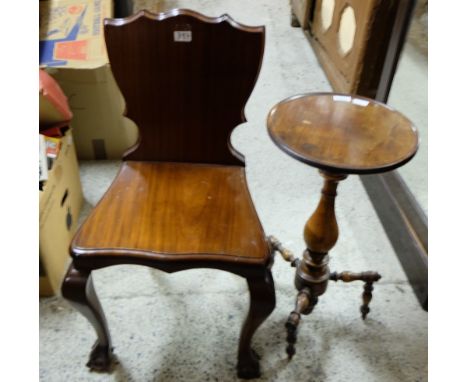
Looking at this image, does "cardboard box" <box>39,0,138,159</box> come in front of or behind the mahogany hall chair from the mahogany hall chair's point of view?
behind

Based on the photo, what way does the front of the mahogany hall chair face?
toward the camera

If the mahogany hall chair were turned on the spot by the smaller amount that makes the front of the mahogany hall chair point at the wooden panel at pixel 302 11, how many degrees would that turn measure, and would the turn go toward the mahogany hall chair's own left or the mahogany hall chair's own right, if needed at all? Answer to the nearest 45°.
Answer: approximately 180°

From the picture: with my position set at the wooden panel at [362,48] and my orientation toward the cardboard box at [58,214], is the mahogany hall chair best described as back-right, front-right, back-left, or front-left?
front-left
